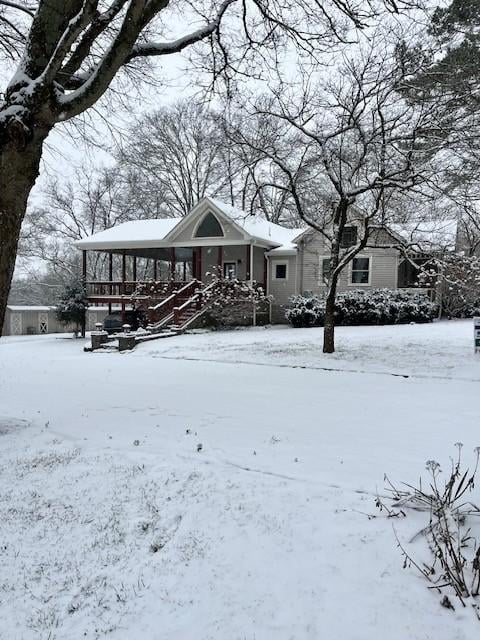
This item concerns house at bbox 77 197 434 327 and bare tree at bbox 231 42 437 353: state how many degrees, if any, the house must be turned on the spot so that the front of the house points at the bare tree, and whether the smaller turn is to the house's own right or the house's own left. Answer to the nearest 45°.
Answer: approximately 45° to the house's own left

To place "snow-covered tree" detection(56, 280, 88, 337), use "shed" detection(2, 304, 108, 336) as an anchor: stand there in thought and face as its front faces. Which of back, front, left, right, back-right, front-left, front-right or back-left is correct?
front

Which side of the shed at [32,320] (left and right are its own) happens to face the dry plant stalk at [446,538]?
front

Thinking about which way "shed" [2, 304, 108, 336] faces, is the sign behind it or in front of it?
in front

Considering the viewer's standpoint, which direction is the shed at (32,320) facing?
facing the viewer

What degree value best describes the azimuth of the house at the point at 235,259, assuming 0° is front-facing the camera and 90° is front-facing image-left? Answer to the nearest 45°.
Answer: approximately 45°

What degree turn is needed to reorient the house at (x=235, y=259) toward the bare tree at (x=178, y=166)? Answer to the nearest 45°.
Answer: approximately 135° to its right

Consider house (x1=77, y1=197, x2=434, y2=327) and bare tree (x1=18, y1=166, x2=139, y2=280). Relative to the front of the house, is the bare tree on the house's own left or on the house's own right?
on the house's own right

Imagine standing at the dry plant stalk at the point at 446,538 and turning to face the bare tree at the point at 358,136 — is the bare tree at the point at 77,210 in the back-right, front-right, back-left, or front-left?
front-left

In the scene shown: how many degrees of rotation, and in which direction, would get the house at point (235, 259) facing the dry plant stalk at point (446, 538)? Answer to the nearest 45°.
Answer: approximately 45° to its left

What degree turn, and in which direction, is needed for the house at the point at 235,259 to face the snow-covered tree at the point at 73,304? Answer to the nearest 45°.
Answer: approximately 45° to its right

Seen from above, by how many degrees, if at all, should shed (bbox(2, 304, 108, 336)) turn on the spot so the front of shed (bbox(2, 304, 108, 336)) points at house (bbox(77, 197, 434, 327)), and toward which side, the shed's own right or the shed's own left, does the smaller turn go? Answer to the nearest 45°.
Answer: approximately 45° to the shed's own left

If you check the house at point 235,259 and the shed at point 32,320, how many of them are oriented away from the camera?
0
